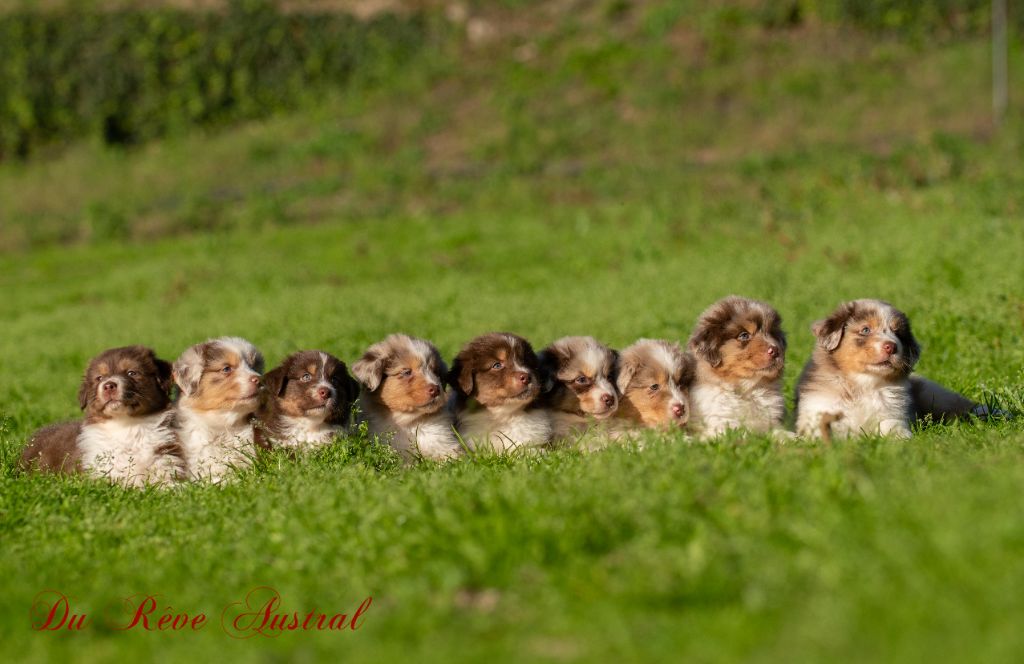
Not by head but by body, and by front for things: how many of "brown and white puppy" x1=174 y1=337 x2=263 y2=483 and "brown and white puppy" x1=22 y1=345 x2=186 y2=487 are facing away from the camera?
0

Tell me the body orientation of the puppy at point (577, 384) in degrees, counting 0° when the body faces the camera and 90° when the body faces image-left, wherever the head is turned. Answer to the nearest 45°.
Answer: approximately 315°

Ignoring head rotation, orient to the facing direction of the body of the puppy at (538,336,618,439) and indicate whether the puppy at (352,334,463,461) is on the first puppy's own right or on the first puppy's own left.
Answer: on the first puppy's own right

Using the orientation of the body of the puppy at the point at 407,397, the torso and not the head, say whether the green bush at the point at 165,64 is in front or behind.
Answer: behind

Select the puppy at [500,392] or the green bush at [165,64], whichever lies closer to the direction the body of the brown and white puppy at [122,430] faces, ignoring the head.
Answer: the puppy

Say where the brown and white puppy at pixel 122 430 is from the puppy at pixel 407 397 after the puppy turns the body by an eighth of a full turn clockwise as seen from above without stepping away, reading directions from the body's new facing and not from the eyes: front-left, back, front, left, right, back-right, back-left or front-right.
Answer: right

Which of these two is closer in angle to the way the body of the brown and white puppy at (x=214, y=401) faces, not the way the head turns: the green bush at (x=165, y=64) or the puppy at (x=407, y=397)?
the puppy

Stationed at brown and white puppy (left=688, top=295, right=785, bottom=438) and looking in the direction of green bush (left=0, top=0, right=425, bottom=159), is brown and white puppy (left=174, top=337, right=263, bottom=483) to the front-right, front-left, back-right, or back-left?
front-left

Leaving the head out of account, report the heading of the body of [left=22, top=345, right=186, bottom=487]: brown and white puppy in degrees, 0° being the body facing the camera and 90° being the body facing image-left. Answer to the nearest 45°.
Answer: approximately 315°

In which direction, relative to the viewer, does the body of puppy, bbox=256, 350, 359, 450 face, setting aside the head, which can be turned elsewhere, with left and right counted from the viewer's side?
facing the viewer and to the right of the viewer

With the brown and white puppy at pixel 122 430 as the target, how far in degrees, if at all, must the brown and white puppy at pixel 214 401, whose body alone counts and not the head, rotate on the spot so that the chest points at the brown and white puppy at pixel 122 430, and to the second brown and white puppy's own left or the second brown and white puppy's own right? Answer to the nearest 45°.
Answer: approximately 135° to the second brown and white puppy's own right

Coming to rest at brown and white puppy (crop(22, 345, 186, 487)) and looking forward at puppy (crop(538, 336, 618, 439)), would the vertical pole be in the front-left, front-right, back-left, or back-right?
front-left

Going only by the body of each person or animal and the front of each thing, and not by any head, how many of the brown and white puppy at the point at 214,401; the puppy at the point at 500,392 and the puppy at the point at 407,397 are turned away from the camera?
0
